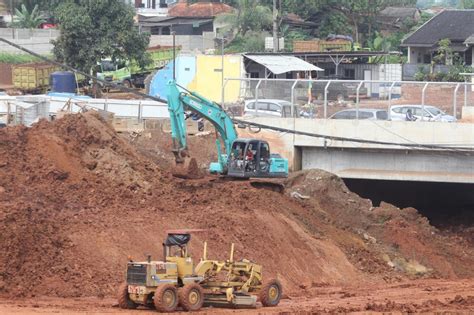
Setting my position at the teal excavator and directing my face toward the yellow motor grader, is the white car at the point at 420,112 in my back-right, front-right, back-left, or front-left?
back-left

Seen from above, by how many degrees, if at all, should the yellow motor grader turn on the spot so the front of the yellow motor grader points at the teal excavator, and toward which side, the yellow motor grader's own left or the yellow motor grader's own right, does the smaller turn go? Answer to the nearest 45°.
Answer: approximately 45° to the yellow motor grader's own left

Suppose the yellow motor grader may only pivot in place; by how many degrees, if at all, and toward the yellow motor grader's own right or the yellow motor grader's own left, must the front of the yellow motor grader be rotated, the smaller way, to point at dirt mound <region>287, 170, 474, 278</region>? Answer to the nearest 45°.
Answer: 0° — it already faces it

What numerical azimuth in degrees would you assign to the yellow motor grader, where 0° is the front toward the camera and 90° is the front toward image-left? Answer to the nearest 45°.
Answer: approximately 225°

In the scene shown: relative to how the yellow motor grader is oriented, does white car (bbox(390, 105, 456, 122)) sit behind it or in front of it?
in front
